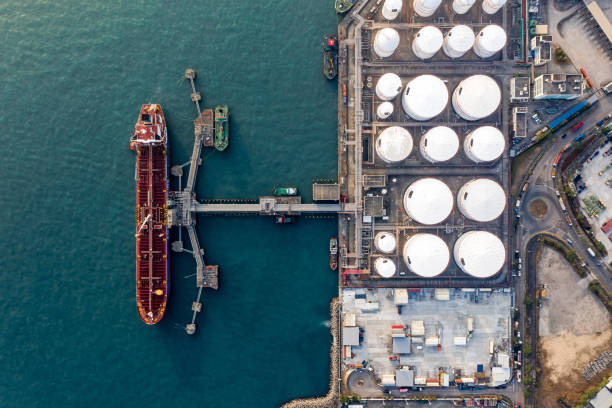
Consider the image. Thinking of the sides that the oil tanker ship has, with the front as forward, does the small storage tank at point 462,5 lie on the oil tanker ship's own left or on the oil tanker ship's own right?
on the oil tanker ship's own left

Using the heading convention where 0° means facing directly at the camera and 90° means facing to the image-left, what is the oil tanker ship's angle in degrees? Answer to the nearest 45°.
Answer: approximately 0°

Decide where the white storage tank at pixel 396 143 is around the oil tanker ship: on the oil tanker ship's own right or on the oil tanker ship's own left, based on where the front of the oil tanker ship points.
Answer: on the oil tanker ship's own left
